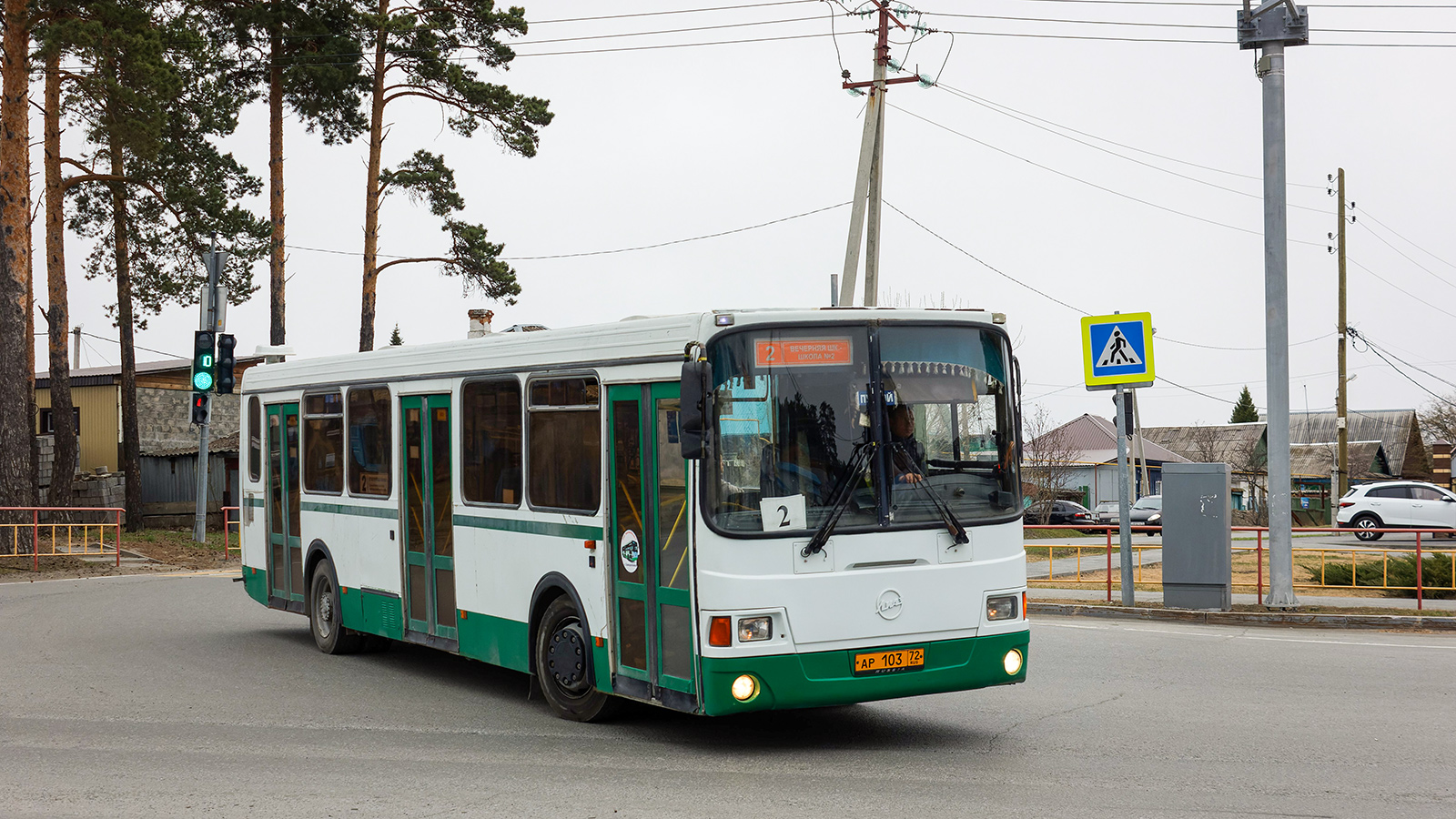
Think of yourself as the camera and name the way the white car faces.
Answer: facing to the right of the viewer

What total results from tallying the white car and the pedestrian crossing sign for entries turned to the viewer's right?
1

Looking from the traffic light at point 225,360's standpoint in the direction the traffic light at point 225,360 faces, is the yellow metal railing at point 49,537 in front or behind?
behind

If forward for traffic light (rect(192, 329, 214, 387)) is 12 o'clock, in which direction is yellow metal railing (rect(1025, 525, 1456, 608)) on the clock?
The yellow metal railing is roughly at 10 o'clock from the traffic light.

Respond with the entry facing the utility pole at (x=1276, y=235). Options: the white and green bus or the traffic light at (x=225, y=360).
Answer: the traffic light

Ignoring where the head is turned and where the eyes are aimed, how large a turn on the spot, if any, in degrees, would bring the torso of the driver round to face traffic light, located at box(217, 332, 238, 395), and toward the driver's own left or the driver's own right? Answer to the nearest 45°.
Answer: approximately 180°

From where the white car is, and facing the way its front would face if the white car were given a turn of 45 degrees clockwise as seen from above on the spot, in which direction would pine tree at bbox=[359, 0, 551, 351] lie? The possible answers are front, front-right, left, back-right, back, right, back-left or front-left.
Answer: right

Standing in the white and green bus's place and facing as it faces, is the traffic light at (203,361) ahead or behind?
behind
